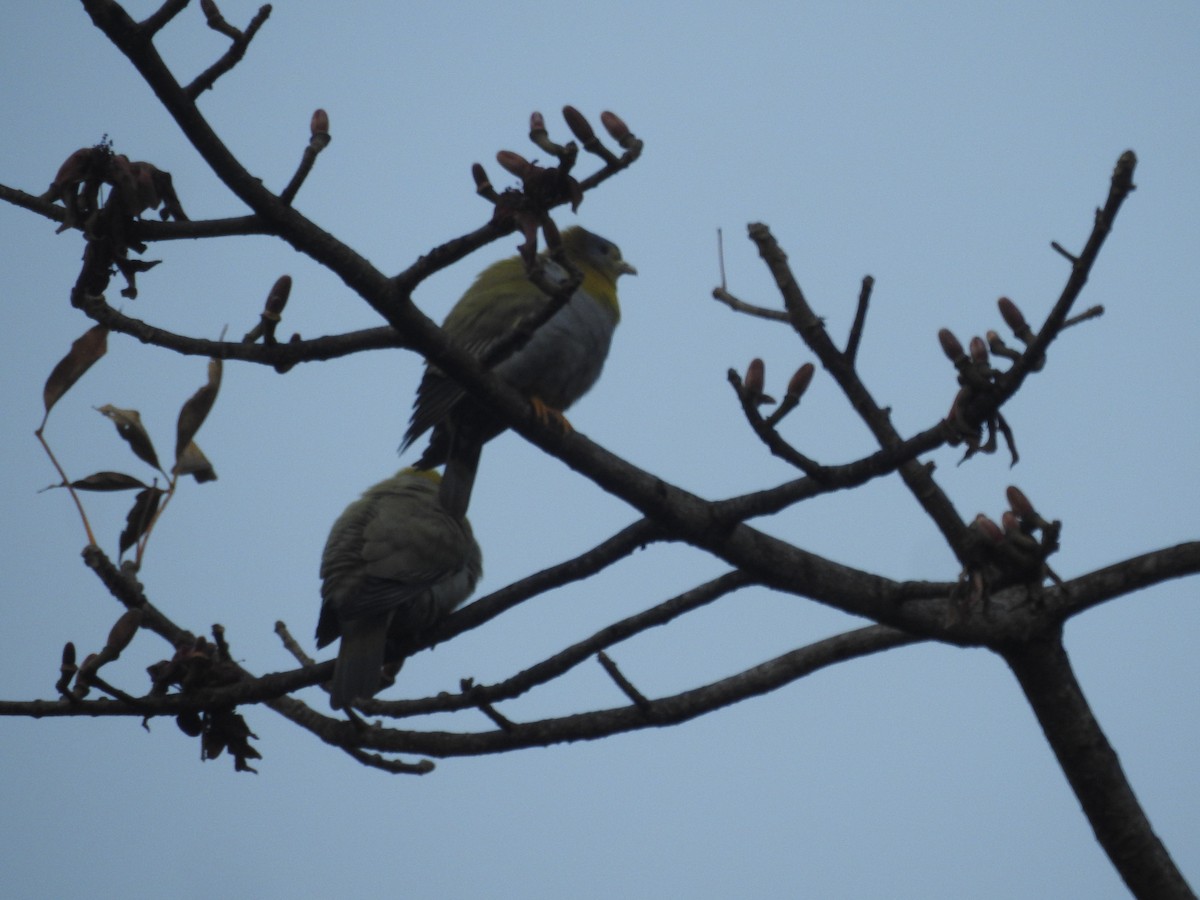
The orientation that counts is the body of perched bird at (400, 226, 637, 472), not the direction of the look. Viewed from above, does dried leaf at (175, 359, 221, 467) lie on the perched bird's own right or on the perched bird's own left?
on the perched bird's own right

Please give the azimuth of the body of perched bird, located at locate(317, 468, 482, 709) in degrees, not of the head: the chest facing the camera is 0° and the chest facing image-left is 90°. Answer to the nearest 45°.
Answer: approximately 225°

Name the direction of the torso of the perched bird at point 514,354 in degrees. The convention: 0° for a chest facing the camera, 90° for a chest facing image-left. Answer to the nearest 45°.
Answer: approximately 270°

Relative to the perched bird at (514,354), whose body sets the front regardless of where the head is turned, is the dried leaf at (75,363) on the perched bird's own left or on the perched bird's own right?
on the perched bird's own right

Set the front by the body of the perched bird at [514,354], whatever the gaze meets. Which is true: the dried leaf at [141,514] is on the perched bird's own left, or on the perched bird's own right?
on the perched bird's own right
